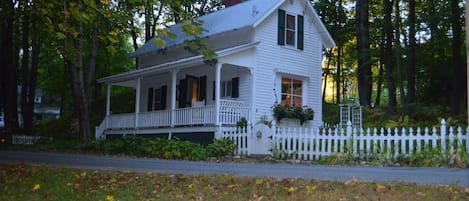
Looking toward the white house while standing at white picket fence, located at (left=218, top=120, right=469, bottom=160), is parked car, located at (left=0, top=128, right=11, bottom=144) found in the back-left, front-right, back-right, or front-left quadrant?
front-left

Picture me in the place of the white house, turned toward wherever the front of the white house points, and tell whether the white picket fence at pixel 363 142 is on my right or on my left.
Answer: on my left

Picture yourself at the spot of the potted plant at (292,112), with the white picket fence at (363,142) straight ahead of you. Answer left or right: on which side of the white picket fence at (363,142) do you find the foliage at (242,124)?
right

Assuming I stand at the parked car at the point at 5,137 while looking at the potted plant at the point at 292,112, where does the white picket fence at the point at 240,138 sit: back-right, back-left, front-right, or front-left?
front-right

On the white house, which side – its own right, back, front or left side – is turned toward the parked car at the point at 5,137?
right

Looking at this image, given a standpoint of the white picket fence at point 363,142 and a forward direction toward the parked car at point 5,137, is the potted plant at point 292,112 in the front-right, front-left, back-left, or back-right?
front-right

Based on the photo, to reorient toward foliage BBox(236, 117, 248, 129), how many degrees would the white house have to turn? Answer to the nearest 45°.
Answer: approximately 45° to its left

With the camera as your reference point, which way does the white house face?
facing the viewer and to the left of the viewer

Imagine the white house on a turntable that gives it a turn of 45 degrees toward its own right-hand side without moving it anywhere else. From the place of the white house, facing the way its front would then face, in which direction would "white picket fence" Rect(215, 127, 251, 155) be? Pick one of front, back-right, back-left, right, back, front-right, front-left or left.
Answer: left

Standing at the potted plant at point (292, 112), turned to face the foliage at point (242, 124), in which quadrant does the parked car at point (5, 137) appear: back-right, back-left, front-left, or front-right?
front-right
